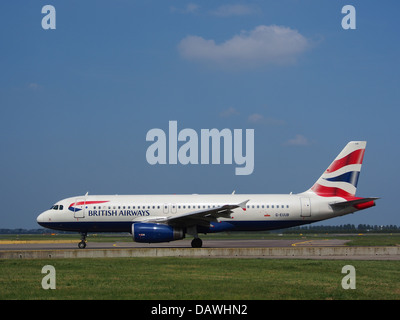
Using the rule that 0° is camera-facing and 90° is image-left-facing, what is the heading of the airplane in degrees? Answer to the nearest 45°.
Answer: approximately 90°
